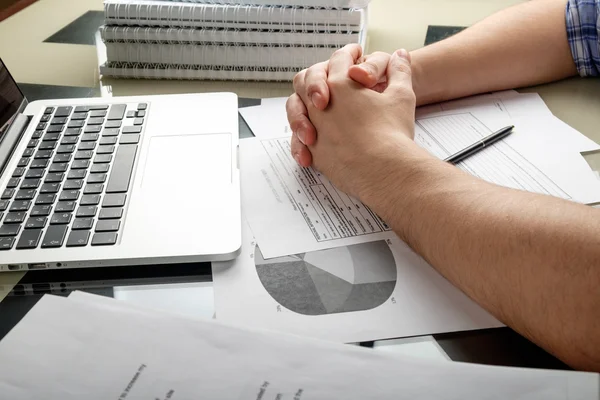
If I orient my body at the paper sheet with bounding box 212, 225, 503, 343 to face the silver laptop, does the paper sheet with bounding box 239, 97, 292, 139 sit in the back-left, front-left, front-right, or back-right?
front-right

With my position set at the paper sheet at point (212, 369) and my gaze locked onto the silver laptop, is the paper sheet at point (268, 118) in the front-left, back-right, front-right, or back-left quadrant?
front-right

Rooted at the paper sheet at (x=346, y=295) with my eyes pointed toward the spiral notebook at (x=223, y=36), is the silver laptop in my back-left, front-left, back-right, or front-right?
front-left

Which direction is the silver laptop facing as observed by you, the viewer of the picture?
facing to the right of the viewer

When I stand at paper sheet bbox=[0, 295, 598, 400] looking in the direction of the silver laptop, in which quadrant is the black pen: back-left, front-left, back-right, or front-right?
front-right
